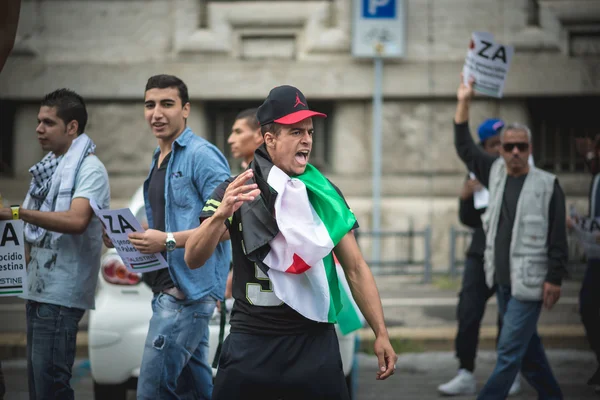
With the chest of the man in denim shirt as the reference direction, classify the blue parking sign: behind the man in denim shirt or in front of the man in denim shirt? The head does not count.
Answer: behind

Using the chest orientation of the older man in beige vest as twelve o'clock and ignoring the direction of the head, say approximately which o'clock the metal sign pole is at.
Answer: The metal sign pole is roughly at 4 o'clock from the older man in beige vest.

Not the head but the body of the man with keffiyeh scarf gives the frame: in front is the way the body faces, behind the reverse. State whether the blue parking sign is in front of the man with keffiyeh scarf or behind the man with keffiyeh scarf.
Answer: behind

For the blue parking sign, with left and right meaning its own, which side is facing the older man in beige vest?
front

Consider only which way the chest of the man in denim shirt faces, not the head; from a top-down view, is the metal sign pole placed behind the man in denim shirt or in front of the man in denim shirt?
behind

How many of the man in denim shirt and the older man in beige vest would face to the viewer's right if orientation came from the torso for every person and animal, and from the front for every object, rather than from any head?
0

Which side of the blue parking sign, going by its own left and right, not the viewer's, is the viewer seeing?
front

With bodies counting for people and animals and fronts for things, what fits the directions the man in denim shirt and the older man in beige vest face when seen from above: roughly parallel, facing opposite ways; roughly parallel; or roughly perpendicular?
roughly parallel

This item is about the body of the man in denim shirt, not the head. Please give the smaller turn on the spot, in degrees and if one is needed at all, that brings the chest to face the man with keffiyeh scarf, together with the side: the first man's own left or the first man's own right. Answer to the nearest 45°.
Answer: approximately 45° to the first man's own right

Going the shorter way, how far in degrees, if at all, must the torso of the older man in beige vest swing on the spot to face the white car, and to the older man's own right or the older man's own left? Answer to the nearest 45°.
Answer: approximately 45° to the older man's own right

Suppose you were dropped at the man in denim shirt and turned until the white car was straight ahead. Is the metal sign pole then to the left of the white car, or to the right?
right
